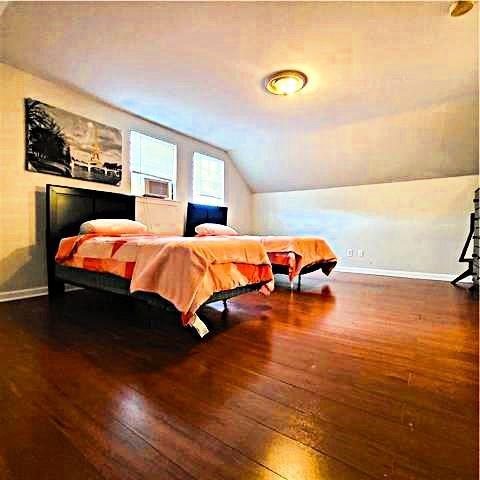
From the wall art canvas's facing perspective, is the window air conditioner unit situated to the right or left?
on its left

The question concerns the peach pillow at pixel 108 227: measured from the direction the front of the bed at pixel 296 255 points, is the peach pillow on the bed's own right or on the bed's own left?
on the bed's own right

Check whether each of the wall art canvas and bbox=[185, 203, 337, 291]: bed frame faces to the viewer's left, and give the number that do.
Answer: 0

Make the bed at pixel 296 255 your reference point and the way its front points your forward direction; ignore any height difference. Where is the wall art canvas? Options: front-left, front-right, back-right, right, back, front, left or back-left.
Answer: back-right

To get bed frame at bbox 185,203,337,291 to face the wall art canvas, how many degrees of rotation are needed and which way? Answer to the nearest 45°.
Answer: approximately 90° to its right

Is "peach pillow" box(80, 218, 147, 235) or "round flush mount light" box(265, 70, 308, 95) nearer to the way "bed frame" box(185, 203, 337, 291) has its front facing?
the round flush mount light

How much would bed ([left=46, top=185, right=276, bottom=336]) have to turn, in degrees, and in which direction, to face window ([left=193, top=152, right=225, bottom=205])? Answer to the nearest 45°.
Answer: approximately 90° to its left

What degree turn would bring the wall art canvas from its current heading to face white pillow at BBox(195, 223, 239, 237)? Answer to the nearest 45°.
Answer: approximately 45° to its left

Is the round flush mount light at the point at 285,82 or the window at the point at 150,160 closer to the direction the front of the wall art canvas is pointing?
the round flush mount light

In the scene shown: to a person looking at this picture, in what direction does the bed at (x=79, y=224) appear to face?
facing the viewer and to the right of the viewer

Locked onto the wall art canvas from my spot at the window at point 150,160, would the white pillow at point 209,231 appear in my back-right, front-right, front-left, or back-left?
back-left

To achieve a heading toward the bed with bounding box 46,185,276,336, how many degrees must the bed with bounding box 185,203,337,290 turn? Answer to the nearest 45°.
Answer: approximately 135° to its right
